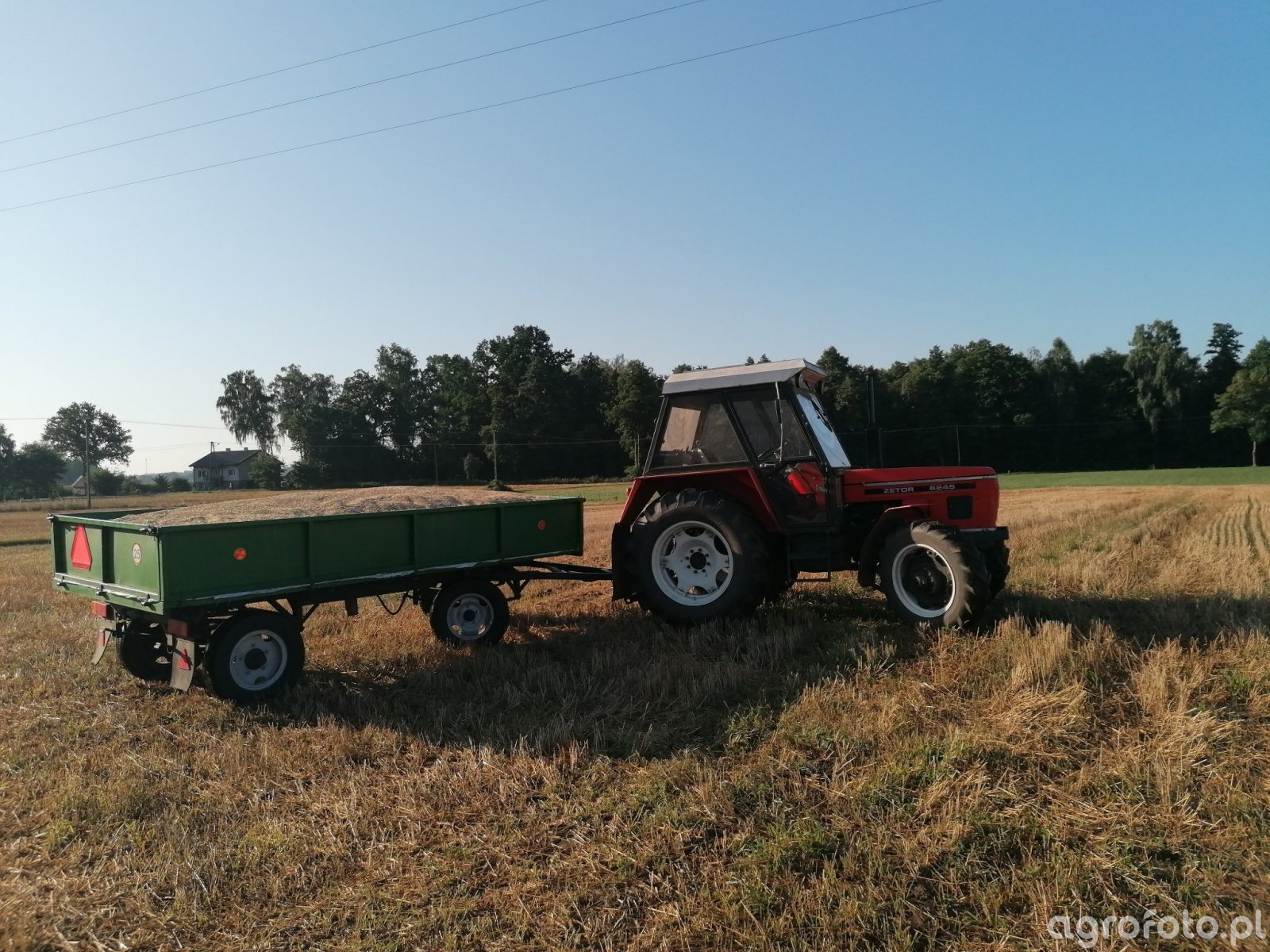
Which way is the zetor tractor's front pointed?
to the viewer's right

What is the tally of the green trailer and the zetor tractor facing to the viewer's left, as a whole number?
0

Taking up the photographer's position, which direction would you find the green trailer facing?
facing away from the viewer and to the right of the viewer

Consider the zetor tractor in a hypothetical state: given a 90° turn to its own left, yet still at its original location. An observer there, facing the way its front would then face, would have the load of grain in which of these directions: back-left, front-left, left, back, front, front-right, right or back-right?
left

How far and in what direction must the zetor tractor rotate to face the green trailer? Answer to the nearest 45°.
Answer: approximately 180°

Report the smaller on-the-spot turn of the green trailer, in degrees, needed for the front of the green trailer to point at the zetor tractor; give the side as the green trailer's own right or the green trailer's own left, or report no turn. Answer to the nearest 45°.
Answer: approximately 45° to the green trailer's own right
